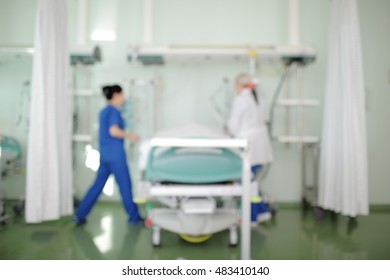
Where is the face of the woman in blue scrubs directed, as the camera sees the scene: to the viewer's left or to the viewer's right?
to the viewer's right

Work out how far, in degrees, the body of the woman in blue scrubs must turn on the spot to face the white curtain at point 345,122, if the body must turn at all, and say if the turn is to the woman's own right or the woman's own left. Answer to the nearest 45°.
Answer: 0° — they already face it

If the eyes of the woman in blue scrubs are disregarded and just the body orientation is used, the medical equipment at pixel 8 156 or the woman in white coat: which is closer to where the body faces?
the woman in white coat

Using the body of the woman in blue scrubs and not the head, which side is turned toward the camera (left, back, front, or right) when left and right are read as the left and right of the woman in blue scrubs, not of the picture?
right

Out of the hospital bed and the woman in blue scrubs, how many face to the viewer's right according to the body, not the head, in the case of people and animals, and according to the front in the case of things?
1

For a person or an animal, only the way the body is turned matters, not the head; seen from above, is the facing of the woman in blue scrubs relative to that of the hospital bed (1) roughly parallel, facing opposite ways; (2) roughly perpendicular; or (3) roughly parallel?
roughly perpendicular

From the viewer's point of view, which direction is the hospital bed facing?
toward the camera

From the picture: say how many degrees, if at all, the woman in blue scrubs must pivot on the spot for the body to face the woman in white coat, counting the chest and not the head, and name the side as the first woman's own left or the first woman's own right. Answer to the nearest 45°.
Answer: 0° — they already face them
